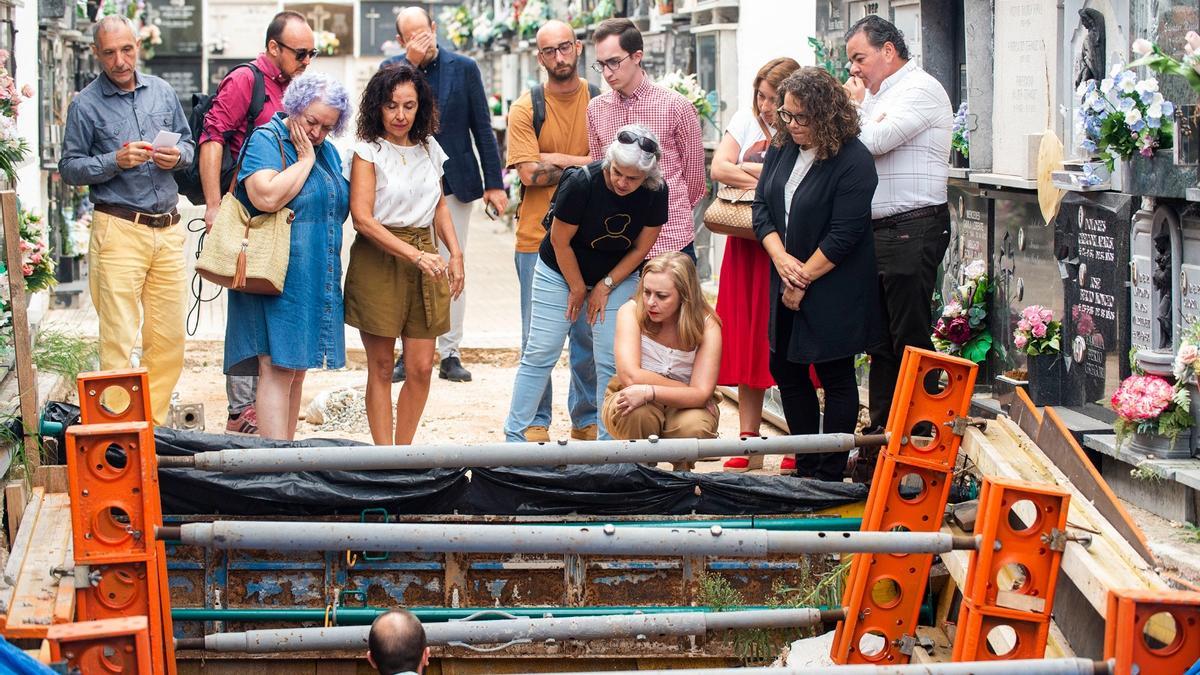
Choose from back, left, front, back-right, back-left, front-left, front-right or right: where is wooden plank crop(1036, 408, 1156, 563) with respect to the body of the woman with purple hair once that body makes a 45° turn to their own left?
front-right

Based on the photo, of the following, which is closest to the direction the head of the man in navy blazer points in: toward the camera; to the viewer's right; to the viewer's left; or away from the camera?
toward the camera

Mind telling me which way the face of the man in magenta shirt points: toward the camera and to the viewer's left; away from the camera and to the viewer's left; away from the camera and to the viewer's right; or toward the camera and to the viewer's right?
toward the camera and to the viewer's right

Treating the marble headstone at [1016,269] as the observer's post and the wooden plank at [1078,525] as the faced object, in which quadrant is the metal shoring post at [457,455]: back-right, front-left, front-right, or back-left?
front-right

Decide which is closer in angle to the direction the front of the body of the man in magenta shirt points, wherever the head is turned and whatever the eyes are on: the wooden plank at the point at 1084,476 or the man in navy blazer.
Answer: the wooden plank

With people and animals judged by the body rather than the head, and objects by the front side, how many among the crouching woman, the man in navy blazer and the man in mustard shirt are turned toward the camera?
3

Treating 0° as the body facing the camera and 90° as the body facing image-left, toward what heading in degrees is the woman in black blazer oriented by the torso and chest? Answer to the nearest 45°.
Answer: approximately 45°

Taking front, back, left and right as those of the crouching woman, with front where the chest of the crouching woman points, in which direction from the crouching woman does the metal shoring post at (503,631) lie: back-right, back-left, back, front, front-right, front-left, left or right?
front

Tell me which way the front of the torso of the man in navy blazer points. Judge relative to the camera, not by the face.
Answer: toward the camera

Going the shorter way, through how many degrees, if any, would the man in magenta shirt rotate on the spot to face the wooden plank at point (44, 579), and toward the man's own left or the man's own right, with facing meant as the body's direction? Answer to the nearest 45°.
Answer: approximately 45° to the man's own right

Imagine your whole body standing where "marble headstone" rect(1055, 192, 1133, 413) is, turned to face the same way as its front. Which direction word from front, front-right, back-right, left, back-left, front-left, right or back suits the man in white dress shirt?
front

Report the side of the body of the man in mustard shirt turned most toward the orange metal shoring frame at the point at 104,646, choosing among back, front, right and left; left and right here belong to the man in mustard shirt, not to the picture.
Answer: front

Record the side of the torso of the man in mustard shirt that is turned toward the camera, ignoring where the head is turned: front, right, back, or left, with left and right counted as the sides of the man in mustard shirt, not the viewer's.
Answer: front

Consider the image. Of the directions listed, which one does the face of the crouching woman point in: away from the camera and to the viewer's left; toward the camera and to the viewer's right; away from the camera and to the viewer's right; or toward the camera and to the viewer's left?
toward the camera and to the viewer's left

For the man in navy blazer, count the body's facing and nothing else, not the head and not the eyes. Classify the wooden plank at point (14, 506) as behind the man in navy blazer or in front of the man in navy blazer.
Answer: in front

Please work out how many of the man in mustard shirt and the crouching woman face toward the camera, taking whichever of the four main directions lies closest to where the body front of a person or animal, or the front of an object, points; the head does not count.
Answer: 2

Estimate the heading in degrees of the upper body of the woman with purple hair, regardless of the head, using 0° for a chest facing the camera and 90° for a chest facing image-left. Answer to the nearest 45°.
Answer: approximately 315°
